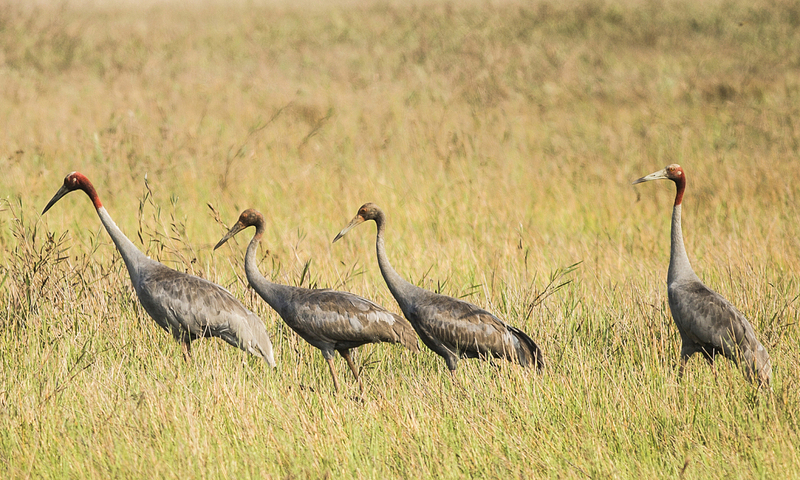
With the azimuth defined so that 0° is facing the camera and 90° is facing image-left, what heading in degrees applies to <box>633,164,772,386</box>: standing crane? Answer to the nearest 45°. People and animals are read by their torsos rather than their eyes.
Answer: approximately 90°
